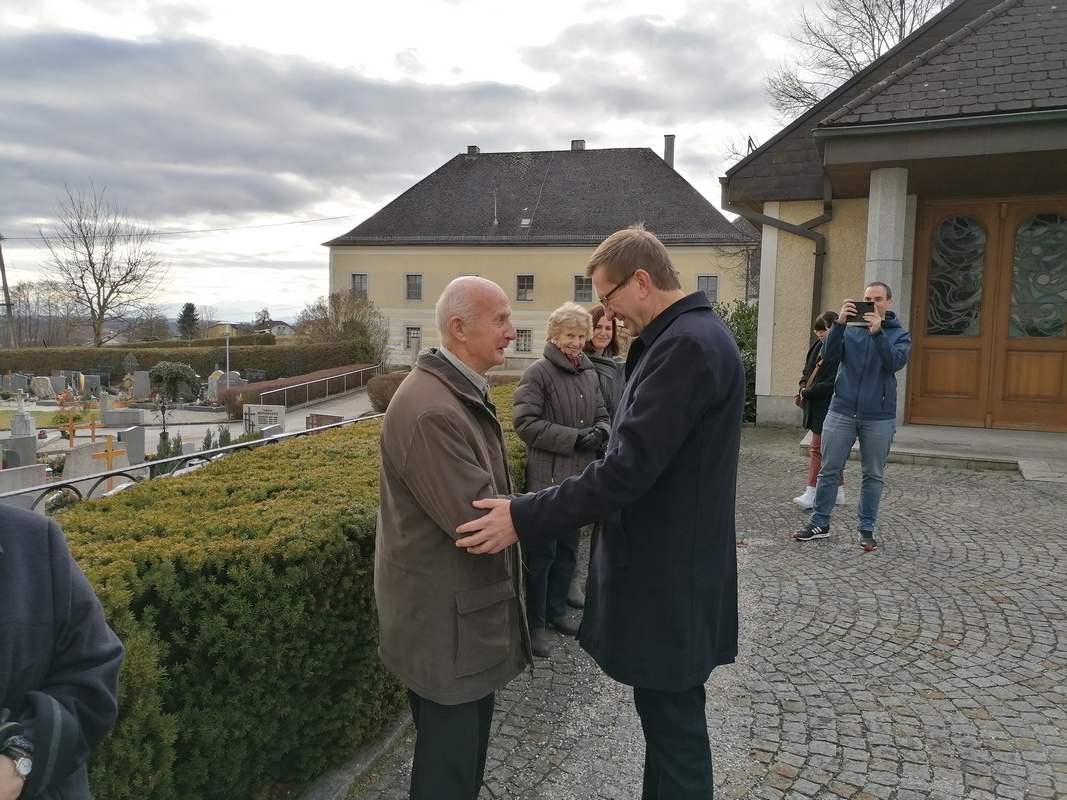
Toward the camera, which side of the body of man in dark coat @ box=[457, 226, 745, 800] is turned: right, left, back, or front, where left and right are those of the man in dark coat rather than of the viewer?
left

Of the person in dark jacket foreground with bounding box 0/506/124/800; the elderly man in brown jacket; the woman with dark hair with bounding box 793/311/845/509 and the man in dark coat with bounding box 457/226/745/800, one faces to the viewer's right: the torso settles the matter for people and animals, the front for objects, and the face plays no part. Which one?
the elderly man in brown jacket

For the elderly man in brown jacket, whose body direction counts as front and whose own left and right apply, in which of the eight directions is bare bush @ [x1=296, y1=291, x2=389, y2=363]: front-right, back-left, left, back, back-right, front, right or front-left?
left

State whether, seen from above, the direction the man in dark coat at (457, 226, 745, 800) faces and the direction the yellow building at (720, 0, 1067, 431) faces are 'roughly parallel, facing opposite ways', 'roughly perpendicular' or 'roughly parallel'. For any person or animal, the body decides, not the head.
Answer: roughly perpendicular

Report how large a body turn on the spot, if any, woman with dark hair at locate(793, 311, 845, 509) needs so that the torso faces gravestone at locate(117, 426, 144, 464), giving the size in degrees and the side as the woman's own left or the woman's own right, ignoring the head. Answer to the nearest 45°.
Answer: approximately 45° to the woman's own right

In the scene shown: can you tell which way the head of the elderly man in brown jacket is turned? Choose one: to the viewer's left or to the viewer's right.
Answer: to the viewer's right

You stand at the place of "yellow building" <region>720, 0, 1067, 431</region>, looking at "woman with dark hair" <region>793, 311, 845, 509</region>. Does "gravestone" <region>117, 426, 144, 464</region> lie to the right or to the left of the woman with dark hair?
right

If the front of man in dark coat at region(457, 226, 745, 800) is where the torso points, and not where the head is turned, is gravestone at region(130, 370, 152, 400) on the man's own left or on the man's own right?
on the man's own right

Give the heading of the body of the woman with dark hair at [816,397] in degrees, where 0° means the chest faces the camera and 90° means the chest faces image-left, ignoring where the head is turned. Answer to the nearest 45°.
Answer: approximately 45°

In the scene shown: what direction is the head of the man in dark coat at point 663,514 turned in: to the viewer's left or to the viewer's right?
to the viewer's left

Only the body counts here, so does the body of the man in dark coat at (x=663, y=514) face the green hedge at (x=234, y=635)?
yes

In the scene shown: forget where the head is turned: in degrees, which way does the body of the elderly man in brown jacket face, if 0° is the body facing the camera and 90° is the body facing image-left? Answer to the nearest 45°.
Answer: approximately 270°

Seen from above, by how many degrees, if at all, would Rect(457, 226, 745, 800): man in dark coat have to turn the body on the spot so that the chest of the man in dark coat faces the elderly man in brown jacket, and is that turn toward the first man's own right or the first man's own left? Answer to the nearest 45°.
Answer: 0° — they already face them
